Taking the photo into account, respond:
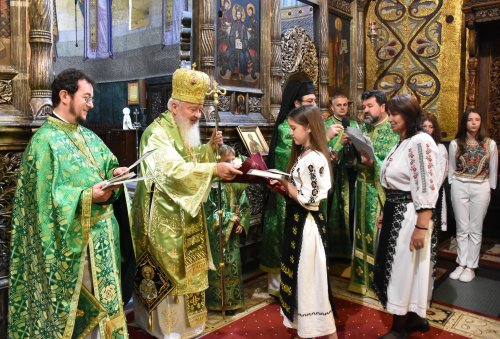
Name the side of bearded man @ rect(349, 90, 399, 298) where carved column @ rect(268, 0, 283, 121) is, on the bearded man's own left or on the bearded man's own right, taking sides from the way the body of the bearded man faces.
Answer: on the bearded man's own right

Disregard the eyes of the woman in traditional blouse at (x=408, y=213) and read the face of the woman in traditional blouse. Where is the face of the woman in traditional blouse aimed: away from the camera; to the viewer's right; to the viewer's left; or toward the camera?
to the viewer's left

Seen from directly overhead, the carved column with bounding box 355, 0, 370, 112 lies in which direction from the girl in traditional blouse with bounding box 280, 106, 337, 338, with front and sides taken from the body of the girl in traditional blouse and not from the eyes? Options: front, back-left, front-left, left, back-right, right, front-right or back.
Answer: right

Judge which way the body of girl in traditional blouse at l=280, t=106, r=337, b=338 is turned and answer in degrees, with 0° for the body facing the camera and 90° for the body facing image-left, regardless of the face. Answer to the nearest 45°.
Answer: approximately 90°

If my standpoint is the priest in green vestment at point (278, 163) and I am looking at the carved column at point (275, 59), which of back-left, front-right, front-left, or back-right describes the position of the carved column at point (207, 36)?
front-left

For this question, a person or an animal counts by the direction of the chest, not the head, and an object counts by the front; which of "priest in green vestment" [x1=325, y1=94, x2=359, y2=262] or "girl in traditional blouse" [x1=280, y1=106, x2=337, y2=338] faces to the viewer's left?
the girl in traditional blouse

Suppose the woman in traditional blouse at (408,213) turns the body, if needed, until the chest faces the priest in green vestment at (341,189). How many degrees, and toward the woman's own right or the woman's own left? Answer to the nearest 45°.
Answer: approximately 90° to the woman's own right

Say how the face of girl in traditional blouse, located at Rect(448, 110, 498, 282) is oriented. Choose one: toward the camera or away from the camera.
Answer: toward the camera

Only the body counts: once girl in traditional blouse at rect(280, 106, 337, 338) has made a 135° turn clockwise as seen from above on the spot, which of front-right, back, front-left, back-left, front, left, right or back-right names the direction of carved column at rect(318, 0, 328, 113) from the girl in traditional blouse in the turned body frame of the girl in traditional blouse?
front-left

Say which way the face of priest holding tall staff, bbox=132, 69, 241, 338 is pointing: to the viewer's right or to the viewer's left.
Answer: to the viewer's right

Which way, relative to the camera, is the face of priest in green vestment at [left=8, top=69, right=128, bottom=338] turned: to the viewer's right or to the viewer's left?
to the viewer's right

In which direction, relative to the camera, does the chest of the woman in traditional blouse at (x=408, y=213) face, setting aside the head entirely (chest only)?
to the viewer's left

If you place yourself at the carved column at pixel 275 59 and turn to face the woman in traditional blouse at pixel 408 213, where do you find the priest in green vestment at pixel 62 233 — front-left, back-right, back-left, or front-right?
front-right
